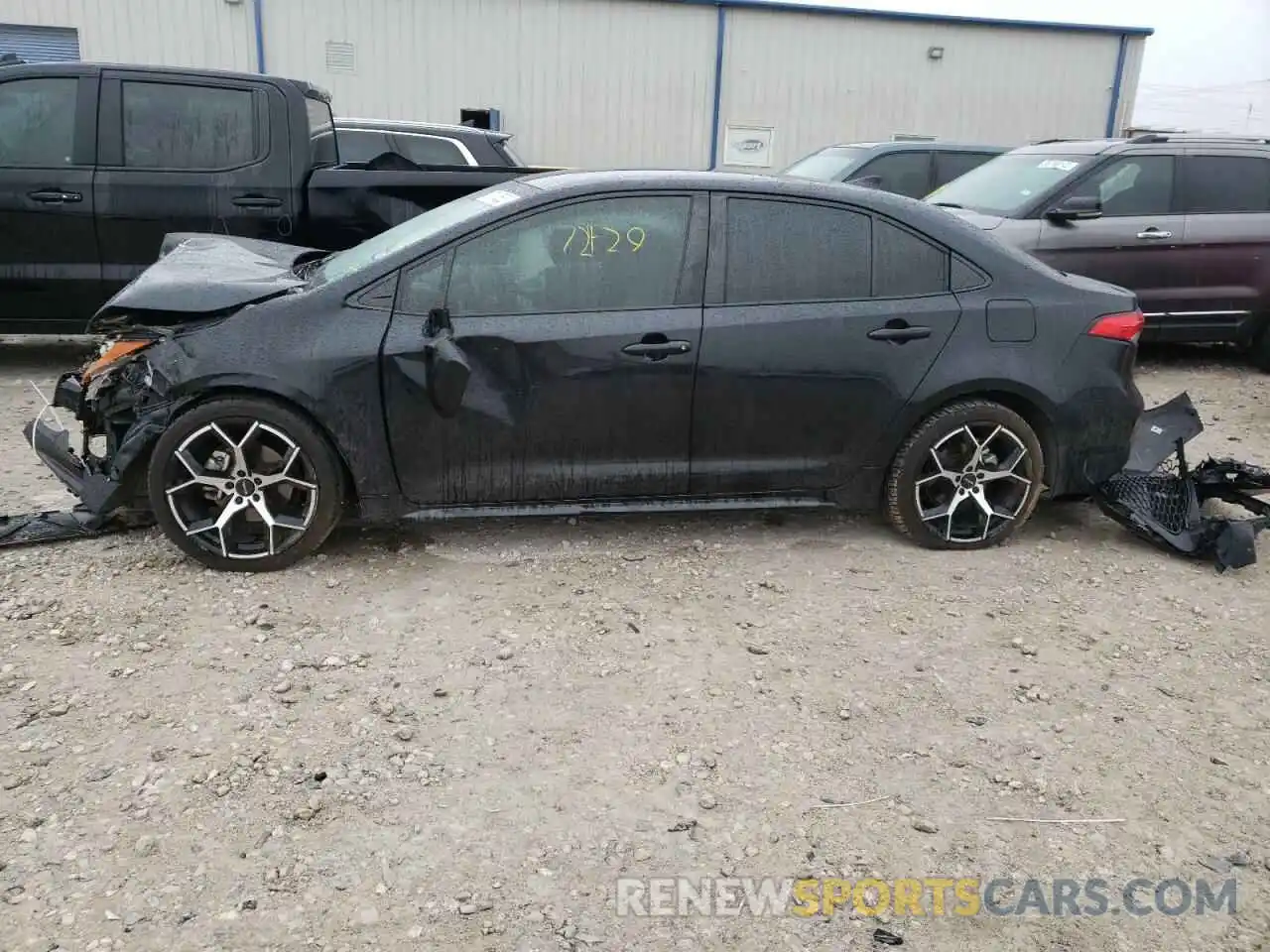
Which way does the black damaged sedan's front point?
to the viewer's left

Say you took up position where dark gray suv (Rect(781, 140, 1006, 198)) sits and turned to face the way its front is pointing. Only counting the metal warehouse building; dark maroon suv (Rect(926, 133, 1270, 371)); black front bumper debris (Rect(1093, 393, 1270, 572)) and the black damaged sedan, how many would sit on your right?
1

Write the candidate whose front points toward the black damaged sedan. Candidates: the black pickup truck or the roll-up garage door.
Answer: the roll-up garage door

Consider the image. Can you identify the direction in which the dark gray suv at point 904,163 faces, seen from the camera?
facing the viewer and to the left of the viewer

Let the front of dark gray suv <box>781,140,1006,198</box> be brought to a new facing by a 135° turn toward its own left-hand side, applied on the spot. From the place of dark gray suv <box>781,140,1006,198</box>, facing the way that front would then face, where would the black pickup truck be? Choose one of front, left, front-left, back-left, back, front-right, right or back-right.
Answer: back-right

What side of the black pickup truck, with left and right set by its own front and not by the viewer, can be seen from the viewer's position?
left

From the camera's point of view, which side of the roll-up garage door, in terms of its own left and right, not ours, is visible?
front

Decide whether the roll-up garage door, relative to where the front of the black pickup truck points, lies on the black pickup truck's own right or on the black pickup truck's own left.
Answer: on the black pickup truck's own right

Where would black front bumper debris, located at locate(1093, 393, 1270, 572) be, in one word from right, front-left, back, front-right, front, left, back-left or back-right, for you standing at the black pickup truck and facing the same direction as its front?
back-left

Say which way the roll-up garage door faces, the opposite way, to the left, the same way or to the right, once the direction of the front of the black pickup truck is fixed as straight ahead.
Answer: to the left

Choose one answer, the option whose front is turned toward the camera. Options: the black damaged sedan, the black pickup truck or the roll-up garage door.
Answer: the roll-up garage door

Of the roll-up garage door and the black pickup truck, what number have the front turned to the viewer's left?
1
